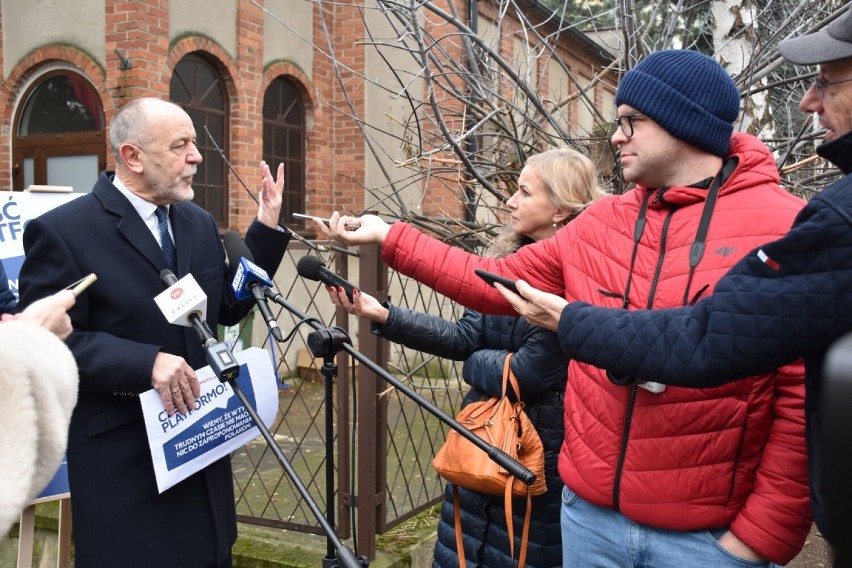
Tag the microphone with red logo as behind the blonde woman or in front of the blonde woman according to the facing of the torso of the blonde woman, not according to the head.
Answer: in front

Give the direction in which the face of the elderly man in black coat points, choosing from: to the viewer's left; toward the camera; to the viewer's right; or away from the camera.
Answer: to the viewer's right

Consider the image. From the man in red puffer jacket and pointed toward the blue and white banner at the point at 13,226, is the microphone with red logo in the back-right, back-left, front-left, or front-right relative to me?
front-left

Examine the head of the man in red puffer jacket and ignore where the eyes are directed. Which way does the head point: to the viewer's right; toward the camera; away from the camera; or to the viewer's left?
to the viewer's left

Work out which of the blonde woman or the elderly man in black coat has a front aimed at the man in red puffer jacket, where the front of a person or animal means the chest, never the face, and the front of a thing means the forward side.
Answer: the elderly man in black coat

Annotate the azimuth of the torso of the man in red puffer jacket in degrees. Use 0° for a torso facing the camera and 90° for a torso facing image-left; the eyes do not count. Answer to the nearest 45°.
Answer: approximately 45°

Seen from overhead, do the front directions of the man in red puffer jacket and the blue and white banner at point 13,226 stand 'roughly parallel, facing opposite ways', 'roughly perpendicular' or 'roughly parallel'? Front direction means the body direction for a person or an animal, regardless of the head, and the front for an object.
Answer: roughly perpendicular

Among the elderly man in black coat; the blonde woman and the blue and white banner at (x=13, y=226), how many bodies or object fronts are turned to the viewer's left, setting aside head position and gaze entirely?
1

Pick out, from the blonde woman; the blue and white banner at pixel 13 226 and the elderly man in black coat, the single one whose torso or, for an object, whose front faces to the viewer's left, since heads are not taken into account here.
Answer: the blonde woman

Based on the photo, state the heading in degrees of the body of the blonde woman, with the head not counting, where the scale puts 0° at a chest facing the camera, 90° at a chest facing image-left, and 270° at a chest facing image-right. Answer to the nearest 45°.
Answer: approximately 90°

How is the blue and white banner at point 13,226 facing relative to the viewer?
toward the camera

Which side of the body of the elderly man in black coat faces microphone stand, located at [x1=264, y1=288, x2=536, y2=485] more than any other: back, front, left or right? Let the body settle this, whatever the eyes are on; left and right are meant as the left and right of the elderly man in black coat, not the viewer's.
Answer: front

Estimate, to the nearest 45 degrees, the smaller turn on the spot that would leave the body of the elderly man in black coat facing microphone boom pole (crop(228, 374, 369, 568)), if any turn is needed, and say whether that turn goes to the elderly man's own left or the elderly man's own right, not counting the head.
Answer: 0° — they already face it

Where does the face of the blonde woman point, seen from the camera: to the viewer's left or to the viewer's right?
to the viewer's left
